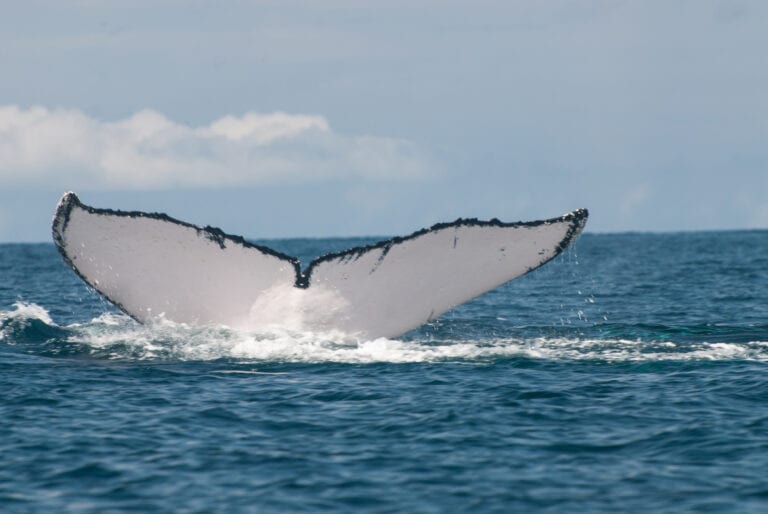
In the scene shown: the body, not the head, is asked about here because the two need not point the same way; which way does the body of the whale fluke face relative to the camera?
away from the camera
